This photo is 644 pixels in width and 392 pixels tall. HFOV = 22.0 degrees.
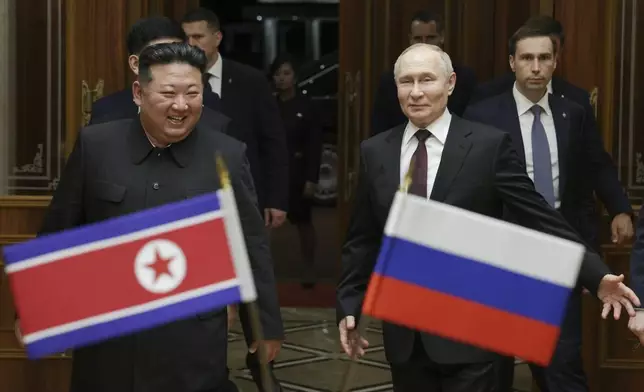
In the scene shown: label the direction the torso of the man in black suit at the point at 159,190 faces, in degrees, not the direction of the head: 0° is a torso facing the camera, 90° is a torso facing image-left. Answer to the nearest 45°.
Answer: approximately 0°

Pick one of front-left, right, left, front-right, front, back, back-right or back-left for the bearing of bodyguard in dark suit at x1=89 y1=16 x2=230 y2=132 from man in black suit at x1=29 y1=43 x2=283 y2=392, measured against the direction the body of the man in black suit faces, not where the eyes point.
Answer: back

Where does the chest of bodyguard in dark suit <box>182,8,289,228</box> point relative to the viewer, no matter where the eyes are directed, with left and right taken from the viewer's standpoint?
facing the viewer and to the left of the viewer

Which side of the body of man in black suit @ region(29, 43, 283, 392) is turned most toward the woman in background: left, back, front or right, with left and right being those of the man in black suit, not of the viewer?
back

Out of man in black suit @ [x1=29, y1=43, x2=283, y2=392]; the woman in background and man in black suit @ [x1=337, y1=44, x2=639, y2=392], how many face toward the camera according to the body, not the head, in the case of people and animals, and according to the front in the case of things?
3

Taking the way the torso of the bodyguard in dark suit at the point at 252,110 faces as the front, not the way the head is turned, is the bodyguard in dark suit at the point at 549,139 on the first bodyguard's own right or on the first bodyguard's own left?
on the first bodyguard's own left

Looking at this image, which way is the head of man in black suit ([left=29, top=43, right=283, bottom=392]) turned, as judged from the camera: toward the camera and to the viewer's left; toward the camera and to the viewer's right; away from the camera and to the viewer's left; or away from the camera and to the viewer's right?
toward the camera and to the viewer's right

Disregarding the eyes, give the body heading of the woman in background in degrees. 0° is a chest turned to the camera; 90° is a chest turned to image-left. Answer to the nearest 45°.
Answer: approximately 0°

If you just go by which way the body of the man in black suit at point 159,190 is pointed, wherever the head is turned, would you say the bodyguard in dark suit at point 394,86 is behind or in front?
behind
